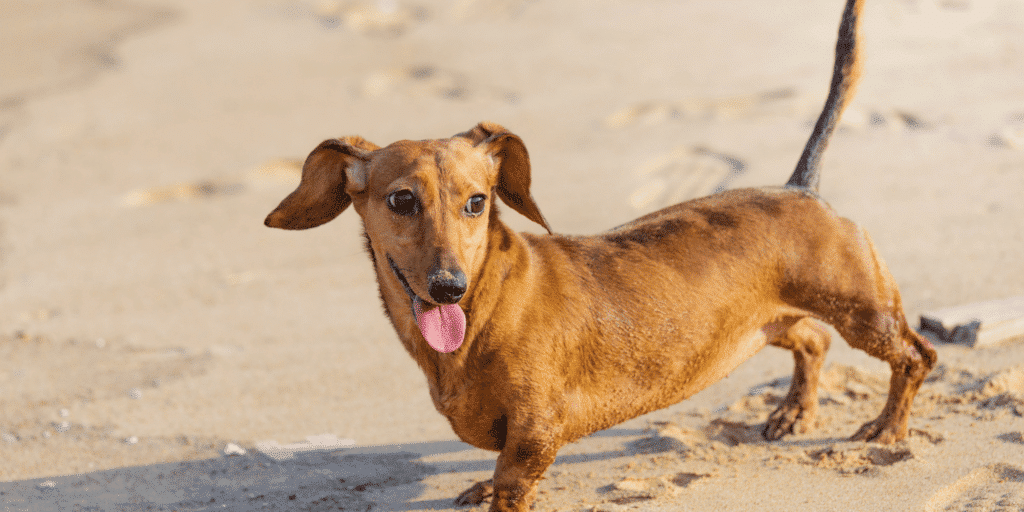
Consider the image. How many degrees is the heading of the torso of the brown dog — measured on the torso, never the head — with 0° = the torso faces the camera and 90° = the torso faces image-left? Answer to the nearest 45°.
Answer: approximately 45°
